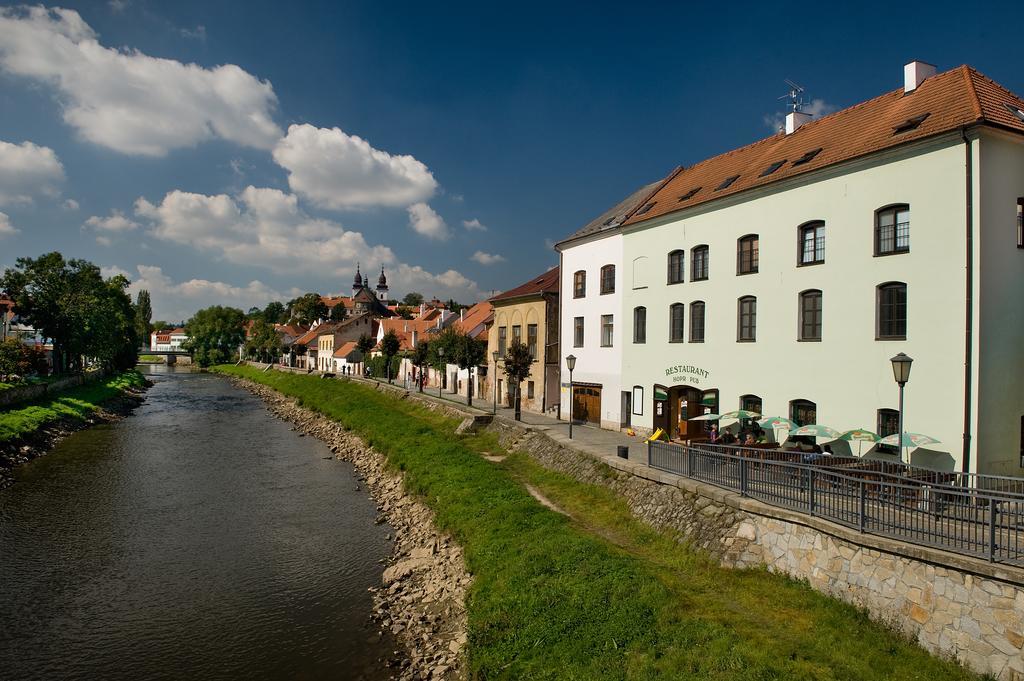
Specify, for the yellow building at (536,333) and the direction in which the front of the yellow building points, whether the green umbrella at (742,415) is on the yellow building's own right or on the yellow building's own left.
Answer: on the yellow building's own left

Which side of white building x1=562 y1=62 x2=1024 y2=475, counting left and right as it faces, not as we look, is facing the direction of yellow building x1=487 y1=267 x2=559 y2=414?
right

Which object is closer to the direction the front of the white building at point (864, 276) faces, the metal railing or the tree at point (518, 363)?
the metal railing

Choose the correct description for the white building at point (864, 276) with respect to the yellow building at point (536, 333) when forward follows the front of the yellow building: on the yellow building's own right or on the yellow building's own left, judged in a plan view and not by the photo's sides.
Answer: on the yellow building's own left

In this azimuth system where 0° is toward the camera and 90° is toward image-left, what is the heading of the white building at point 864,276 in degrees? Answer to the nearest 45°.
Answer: approximately 45°

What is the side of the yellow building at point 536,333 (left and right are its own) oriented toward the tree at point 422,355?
right

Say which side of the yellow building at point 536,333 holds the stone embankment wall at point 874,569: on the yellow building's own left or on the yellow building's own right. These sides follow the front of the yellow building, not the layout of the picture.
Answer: on the yellow building's own left

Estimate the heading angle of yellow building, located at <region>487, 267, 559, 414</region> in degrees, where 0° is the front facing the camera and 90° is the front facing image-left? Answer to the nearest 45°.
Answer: approximately 45°

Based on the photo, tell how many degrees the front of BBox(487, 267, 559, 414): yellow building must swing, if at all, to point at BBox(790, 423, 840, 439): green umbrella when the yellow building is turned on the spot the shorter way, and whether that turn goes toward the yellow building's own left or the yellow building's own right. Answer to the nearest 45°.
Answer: approximately 45° to the yellow building's own left
